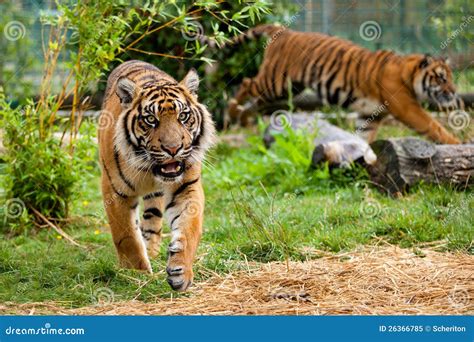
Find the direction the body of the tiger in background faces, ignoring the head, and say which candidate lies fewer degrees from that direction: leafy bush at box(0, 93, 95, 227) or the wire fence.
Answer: the wire fence

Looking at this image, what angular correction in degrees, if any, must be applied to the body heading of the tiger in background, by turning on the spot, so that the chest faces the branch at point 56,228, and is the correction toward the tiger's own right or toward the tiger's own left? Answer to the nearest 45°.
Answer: approximately 135° to the tiger's own right

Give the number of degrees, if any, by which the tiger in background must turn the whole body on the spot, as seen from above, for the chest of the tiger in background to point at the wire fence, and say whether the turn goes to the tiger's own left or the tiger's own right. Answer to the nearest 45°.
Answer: approximately 90° to the tiger's own left

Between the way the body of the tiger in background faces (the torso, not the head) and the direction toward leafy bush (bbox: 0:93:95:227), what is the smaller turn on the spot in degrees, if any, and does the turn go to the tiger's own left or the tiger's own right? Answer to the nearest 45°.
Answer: approximately 135° to the tiger's own right

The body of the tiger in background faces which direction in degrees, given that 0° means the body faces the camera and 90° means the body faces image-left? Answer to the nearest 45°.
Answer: approximately 270°
